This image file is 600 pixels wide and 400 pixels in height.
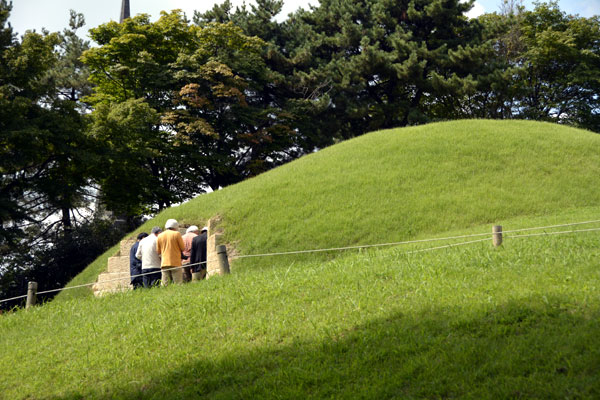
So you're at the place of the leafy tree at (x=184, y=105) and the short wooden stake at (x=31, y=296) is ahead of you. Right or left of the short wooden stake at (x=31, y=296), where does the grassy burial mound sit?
left

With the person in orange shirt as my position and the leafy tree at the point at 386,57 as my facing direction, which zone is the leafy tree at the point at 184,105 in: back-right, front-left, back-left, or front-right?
front-left

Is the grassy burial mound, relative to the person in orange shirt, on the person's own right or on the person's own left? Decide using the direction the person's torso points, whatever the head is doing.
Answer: on the person's own right

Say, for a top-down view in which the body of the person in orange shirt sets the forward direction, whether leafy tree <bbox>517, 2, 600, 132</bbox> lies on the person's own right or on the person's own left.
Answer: on the person's own right

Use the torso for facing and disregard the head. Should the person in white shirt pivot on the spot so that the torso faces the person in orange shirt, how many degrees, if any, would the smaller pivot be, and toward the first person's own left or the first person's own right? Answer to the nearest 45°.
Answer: approximately 90° to the first person's own right

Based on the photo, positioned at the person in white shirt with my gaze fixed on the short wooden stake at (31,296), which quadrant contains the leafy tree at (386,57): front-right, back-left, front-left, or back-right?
back-right

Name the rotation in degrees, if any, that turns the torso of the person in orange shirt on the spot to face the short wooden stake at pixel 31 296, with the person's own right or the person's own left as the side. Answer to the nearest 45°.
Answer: approximately 90° to the person's own left

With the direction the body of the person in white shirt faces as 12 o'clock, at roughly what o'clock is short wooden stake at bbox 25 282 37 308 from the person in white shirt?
The short wooden stake is roughly at 8 o'clock from the person in white shirt.

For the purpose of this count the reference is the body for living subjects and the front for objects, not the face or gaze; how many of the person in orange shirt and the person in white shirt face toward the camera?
0

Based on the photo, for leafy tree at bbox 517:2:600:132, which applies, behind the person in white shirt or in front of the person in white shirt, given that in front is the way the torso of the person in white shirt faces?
in front

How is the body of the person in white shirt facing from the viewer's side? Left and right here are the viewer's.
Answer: facing away from the viewer and to the right of the viewer

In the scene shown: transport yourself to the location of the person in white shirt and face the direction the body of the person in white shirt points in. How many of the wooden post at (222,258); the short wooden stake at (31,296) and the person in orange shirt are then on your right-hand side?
2

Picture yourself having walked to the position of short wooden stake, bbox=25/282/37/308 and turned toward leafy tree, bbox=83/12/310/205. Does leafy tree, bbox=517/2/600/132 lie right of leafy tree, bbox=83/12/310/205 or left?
right

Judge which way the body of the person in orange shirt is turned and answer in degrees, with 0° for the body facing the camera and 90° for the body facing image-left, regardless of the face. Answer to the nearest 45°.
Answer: approximately 180°

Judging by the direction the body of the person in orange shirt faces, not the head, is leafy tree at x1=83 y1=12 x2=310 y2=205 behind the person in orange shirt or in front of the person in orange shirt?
in front
